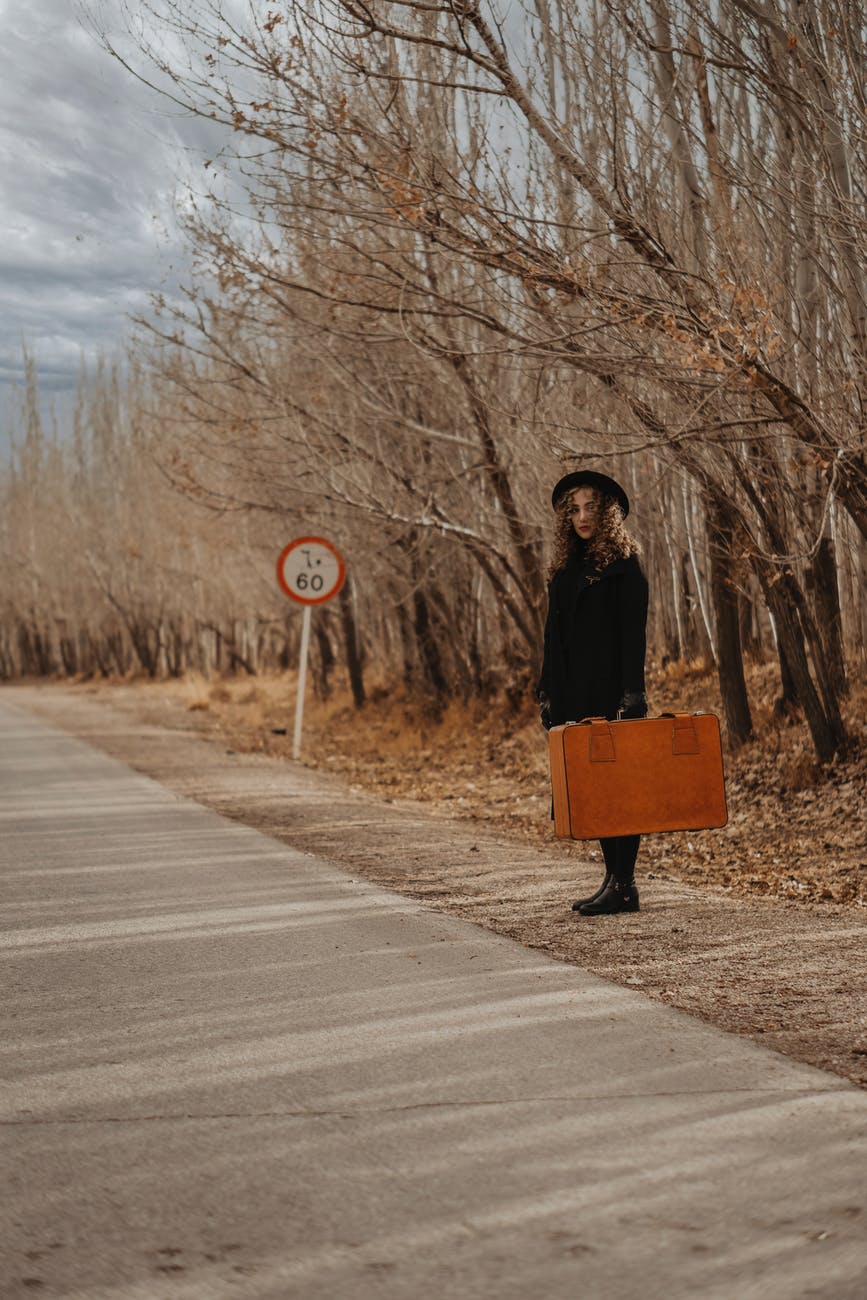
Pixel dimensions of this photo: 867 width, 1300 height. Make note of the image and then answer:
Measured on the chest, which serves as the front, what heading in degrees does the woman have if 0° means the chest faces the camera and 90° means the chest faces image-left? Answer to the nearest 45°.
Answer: approximately 45°

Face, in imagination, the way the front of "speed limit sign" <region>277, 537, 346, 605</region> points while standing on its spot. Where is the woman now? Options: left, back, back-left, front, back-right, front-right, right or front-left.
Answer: front

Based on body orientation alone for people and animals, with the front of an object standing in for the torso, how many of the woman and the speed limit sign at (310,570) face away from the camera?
0

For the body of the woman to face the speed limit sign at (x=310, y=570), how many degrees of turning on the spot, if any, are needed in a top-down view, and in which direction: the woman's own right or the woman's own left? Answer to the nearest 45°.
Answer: approximately 135° to the woman's own right

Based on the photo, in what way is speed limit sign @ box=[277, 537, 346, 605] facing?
toward the camera
